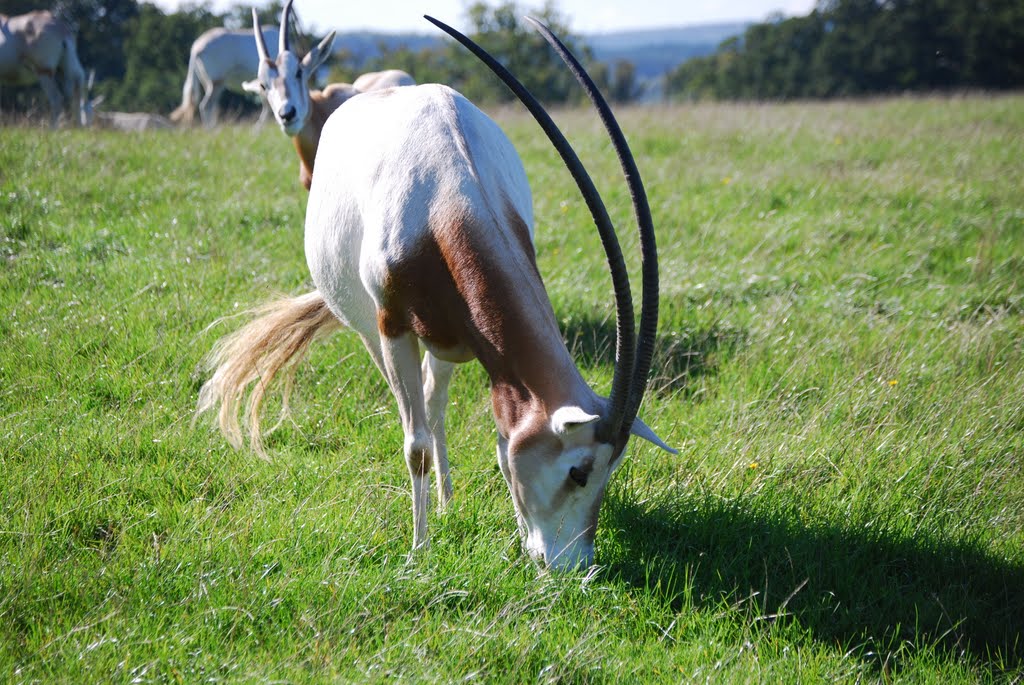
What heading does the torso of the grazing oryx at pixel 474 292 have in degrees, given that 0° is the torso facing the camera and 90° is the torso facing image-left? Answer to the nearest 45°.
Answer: approximately 315°

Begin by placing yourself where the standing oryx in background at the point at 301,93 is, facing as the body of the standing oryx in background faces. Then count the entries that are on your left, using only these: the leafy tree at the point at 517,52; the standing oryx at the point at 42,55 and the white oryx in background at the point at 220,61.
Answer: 0

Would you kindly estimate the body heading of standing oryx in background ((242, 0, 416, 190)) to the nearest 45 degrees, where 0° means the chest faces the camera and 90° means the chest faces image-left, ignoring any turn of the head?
approximately 45°

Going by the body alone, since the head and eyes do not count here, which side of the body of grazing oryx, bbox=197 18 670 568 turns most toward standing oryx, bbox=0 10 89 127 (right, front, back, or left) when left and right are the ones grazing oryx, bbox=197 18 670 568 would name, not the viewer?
back

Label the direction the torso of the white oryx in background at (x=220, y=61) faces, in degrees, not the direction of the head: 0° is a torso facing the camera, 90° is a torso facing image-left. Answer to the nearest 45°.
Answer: approximately 270°

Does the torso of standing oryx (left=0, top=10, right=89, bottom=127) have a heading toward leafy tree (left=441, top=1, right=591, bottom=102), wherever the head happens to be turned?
no

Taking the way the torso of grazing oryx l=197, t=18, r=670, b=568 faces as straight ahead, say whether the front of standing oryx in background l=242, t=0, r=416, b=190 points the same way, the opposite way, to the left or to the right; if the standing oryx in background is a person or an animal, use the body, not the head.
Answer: to the right

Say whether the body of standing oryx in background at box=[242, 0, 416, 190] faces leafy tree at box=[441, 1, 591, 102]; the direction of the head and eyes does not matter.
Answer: no

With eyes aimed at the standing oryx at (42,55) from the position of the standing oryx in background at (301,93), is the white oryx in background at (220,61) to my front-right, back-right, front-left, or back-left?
front-right

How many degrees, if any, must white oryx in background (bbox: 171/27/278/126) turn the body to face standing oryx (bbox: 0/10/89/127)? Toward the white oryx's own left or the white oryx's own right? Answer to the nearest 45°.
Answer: approximately 135° to the white oryx's own right

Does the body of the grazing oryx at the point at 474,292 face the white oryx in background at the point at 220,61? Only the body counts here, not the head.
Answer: no
